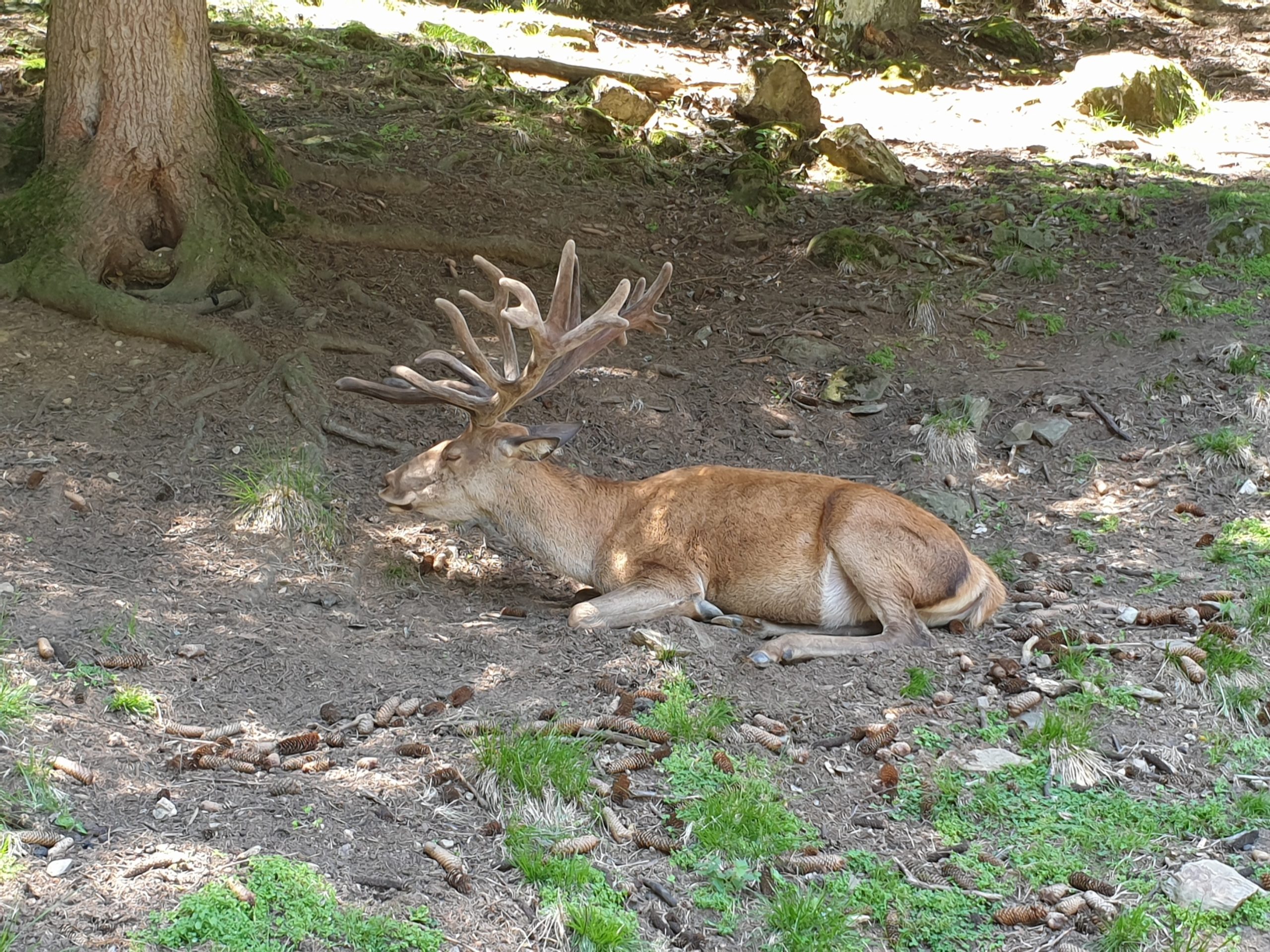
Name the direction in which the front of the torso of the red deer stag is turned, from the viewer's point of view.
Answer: to the viewer's left

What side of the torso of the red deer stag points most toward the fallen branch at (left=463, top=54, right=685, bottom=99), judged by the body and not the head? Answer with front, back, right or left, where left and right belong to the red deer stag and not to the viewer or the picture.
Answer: right

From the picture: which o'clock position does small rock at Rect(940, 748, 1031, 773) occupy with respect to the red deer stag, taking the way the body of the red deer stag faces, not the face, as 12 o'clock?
The small rock is roughly at 8 o'clock from the red deer stag.

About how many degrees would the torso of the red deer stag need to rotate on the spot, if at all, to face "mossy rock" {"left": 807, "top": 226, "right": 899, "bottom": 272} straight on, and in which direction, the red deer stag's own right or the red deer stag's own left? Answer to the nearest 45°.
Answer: approximately 90° to the red deer stag's own right

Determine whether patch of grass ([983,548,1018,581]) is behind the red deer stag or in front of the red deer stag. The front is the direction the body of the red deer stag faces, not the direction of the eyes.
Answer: behind

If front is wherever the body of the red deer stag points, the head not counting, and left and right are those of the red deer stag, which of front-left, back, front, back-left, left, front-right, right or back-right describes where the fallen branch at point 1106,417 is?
back-right

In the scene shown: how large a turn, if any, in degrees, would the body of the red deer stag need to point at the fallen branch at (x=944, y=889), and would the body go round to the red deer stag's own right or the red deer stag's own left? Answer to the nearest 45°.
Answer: approximately 90° to the red deer stag's own left

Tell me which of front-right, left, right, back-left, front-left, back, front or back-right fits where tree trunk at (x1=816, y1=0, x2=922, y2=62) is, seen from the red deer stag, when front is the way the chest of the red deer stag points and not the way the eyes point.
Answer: right

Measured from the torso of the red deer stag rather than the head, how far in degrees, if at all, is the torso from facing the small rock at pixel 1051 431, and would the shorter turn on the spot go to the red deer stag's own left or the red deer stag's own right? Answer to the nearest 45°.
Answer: approximately 135° to the red deer stag's own right

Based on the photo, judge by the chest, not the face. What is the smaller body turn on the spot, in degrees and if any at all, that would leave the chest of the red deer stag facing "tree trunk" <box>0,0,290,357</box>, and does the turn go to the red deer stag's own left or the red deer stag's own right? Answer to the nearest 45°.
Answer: approximately 45° to the red deer stag's own right

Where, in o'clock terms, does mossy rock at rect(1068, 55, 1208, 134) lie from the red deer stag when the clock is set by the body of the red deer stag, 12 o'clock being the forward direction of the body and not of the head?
The mossy rock is roughly at 4 o'clock from the red deer stag.
